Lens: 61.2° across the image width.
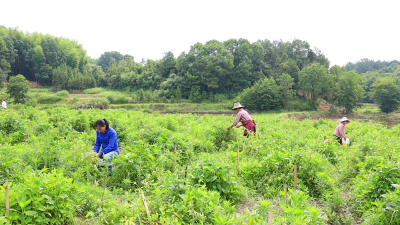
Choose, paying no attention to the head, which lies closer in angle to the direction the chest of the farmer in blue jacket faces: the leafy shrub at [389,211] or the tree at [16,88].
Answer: the leafy shrub

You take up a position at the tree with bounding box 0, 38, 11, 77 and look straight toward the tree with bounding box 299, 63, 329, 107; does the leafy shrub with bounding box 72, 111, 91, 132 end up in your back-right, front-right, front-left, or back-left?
front-right
